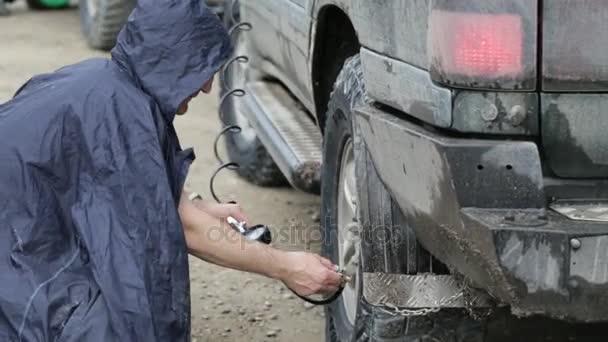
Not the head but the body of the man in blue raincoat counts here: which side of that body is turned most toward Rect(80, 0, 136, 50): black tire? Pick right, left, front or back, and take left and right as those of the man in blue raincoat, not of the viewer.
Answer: left

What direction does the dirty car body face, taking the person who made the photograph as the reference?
facing away from the viewer and to the left of the viewer

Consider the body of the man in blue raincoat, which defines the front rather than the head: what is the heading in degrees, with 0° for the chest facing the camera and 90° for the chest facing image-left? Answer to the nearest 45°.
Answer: approximately 270°

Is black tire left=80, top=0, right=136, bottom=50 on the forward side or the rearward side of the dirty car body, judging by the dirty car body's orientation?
on the forward side

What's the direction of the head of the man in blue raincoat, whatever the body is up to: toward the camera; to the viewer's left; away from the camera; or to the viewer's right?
to the viewer's right

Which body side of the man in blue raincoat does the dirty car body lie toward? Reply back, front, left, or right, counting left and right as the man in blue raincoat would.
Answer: front

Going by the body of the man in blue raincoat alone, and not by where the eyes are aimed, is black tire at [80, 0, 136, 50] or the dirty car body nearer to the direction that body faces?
the dirty car body

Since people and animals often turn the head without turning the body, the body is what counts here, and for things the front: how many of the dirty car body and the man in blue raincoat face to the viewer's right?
1
